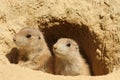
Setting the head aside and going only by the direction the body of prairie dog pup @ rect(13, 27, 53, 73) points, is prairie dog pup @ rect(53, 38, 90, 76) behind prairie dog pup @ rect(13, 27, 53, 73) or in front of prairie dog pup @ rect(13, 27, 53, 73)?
behind
